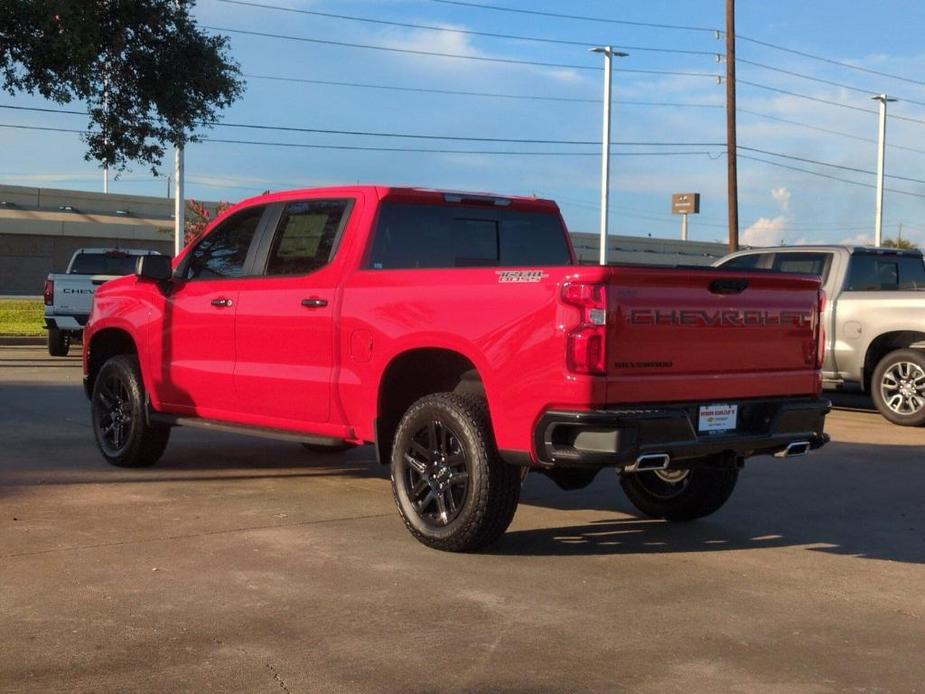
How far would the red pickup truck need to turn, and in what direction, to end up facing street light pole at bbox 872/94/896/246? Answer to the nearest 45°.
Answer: approximately 45° to its right

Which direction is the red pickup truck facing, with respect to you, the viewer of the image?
facing away from the viewer and to the left of the viewer

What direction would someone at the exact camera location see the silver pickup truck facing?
facing away from the viewer and to the left of the viewer

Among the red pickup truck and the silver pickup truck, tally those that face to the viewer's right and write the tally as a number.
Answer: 0

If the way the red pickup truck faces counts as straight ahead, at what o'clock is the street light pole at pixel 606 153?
The street light pole is roughly at 2 o'clock from the red pickup truck.

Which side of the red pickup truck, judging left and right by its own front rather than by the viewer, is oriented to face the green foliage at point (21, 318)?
front

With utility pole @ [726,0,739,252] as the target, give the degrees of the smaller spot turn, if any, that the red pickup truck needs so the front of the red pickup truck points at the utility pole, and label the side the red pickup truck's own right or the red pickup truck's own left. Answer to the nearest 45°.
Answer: approximately 45° to the red pickup truck's own right
